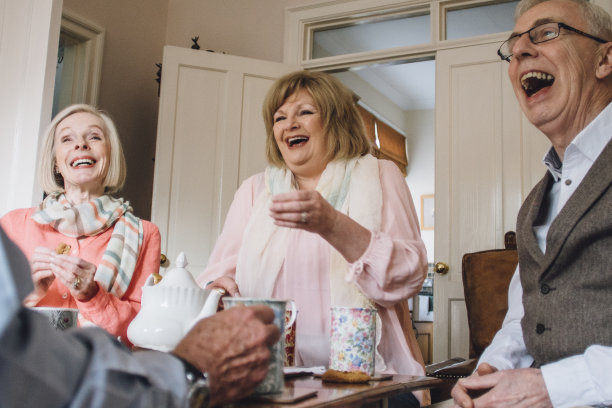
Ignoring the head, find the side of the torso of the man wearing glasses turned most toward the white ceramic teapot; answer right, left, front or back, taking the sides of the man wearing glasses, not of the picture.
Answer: front

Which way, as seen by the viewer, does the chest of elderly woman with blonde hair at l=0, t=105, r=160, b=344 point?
toward the camera

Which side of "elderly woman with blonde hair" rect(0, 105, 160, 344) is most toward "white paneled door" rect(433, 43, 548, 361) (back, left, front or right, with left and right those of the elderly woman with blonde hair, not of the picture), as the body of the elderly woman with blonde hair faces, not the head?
left

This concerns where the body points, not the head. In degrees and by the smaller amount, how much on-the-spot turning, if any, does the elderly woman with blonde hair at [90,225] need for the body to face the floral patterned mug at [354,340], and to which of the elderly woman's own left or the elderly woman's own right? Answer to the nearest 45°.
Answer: approximately 45° to the elderly woman's own left

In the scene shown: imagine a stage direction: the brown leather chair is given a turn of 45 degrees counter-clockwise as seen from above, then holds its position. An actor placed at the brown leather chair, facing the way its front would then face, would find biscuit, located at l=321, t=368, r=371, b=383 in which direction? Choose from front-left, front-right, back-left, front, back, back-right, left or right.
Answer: front

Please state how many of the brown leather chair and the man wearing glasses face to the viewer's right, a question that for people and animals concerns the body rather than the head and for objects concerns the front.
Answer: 0

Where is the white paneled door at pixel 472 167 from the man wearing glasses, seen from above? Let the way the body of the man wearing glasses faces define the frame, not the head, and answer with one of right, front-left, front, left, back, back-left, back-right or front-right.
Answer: back-right

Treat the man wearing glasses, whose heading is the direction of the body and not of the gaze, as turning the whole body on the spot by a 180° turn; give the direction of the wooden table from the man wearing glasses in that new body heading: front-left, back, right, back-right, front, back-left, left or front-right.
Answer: back

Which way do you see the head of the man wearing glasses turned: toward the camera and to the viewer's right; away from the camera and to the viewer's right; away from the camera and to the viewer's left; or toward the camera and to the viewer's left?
toward the camera and to the viewer's left

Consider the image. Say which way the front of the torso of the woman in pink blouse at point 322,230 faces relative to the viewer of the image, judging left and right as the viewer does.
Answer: facing the viewer and to the left of the viewer

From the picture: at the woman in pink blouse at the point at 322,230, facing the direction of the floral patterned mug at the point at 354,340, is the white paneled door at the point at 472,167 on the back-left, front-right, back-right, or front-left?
back-left

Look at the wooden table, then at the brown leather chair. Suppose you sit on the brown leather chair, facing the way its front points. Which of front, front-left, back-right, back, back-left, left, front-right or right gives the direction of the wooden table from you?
front-left

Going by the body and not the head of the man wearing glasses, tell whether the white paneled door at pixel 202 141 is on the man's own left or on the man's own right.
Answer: on the man's own right

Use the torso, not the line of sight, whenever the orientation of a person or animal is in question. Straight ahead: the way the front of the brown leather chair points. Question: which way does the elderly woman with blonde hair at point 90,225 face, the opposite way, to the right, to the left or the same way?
to the left
